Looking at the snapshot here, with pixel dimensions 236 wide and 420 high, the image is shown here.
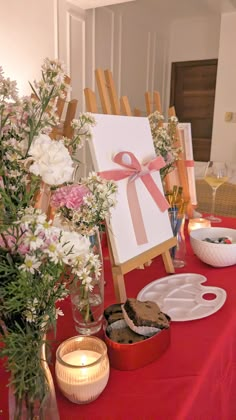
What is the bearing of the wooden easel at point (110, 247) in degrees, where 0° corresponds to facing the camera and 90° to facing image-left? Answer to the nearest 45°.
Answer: approximately 315°

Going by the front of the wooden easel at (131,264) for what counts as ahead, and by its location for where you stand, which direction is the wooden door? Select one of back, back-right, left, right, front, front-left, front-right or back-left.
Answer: back-left

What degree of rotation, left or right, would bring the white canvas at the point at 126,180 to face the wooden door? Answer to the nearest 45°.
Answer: approximately 135° to its left

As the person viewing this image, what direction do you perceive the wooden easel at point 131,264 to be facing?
facing the viewer and to the right of the viewer
